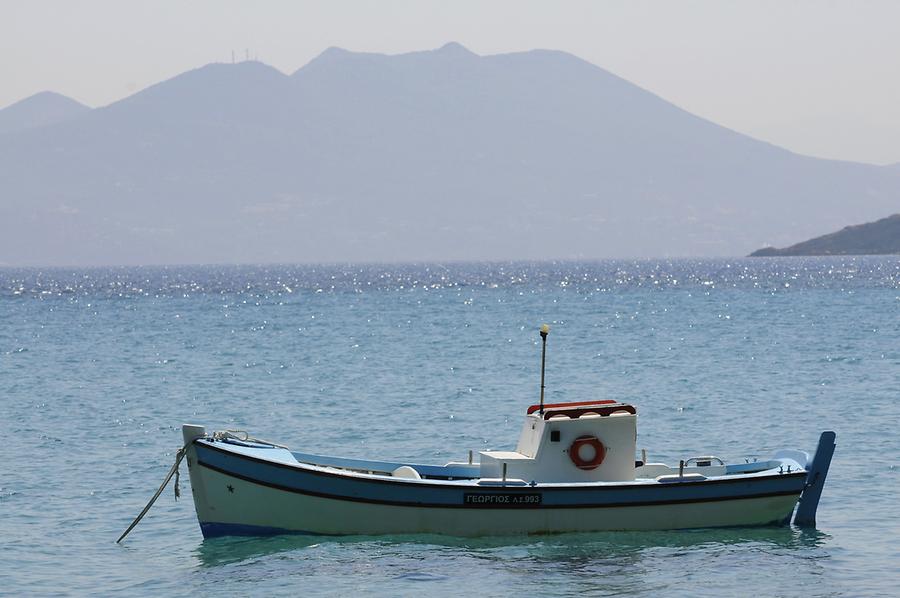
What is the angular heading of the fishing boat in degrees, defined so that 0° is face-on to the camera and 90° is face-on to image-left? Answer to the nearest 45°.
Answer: approximately 90°
